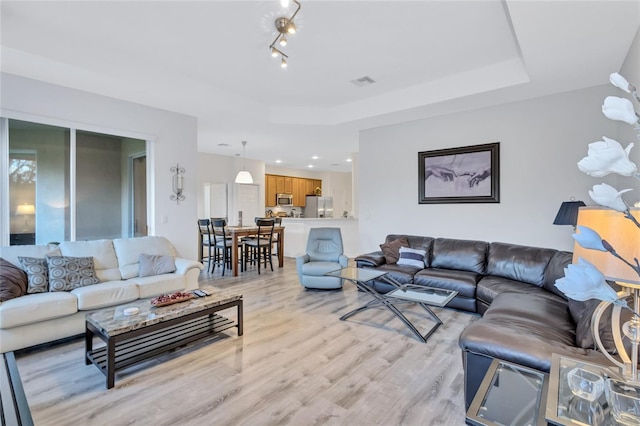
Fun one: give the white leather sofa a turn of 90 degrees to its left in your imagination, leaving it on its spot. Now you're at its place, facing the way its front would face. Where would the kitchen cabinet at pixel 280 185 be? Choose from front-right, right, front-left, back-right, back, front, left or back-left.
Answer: front

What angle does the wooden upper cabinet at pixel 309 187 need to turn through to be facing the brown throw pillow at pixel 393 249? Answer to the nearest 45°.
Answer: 0° — it already faces it

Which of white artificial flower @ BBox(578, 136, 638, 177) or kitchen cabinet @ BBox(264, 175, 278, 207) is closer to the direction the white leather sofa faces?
the white artificial flower

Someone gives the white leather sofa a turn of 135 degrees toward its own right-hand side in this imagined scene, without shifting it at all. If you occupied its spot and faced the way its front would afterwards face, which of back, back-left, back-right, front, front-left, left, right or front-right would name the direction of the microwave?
back-right

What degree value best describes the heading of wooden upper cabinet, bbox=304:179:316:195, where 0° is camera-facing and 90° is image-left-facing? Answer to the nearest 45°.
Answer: approximately 0°

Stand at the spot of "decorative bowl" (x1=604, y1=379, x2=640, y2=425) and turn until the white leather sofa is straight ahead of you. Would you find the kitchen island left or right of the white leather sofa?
right

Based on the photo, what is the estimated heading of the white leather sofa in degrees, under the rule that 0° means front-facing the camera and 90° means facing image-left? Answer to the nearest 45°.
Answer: approximately 315°

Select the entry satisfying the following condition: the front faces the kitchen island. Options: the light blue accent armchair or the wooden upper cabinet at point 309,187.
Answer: the wooden upper cabinet

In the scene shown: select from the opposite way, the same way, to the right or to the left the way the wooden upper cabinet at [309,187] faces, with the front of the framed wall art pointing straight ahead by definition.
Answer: to the left

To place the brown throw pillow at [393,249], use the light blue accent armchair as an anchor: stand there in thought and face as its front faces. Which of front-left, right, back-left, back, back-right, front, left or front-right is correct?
left

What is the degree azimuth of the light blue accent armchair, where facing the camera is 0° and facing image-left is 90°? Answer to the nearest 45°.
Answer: approximately 0°

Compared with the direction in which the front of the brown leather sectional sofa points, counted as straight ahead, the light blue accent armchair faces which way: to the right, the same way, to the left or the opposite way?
to the left

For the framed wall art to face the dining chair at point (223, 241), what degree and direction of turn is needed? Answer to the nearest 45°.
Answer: approximately 45° to its right

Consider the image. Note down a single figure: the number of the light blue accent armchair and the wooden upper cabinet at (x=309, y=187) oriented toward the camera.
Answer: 2
